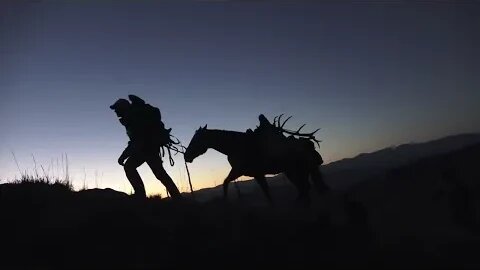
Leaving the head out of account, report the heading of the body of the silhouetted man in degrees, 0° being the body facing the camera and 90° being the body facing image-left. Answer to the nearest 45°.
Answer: approximately 90°

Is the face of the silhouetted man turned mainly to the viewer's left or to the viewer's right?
to the viewer's left
